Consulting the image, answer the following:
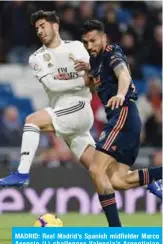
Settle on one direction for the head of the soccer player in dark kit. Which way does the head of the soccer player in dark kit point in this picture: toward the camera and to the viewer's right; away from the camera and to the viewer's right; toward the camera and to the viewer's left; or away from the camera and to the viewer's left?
toward the camera and to the viewer's left

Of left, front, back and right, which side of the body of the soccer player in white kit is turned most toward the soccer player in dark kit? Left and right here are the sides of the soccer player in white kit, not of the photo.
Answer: left
